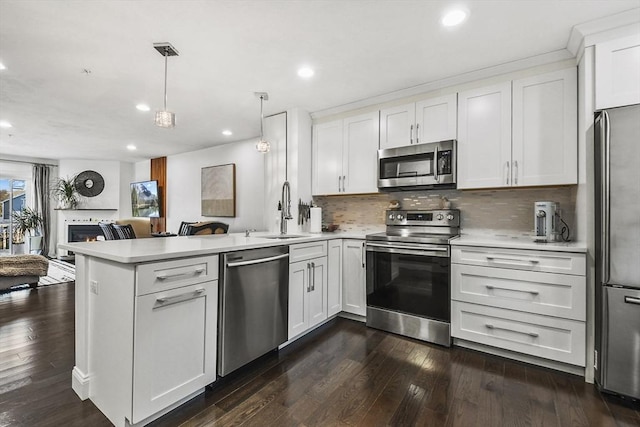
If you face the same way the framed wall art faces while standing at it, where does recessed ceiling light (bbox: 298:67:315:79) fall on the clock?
The recessed ceiling light is roughly at 10 o'clock from the framed wall art.

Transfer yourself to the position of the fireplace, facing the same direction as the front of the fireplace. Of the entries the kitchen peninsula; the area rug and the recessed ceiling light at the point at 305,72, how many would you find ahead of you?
3

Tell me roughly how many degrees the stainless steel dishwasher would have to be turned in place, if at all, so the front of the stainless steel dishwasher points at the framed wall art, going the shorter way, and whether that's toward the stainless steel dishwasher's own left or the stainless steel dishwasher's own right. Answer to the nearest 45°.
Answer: approximately 135° to the stainless steel dishwasher's own left

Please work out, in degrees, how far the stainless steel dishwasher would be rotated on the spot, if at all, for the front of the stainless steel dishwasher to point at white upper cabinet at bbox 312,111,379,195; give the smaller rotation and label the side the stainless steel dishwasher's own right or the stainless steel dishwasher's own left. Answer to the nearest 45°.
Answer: approximately 90° to the stainless steel dishwasher's own left

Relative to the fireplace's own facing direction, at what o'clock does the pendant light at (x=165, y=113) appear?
The pendant light is roughly at 12 o'clock from the fireplace.

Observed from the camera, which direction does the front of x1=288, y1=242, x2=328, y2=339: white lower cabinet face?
facing the viewer and to the right of the viewer

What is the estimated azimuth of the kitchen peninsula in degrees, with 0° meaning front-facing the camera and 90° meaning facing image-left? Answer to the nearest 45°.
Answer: approximately 315°

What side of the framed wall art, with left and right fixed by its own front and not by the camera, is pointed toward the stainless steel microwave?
left

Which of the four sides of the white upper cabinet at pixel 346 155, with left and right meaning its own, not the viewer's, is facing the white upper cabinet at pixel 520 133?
left

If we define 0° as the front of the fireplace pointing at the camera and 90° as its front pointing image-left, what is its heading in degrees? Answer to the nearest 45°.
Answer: approximately 0°

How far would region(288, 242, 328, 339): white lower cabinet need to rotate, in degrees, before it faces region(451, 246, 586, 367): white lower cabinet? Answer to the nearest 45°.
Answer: approximately 45° to its left

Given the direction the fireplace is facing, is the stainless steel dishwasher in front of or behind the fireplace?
in front

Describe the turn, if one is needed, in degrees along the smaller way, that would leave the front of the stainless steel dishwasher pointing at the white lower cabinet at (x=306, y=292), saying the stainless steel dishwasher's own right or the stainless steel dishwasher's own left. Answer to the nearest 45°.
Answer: approximately 90° to the stainless steel dishwasher's own left

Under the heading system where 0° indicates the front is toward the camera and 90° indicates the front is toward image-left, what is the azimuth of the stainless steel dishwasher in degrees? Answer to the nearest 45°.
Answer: approximately 315°

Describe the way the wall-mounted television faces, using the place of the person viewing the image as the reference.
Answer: facing the viewer and to the left of the viewer
